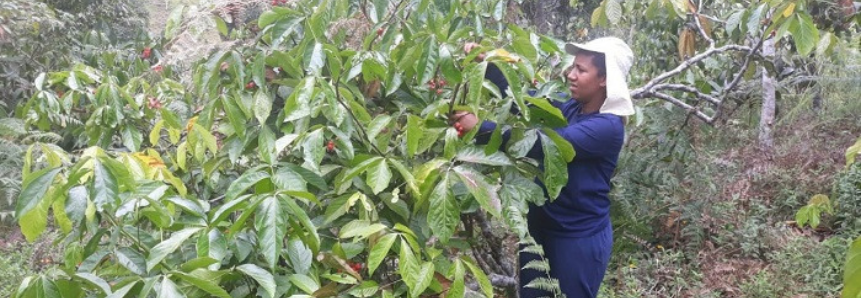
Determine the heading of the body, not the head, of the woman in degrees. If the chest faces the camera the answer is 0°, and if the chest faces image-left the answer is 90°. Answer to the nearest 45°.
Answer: approximately 90°

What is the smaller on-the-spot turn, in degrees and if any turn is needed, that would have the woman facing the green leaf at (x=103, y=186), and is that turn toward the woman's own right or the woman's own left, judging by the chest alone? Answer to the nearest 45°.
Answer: approximately 45° to the woman's own left

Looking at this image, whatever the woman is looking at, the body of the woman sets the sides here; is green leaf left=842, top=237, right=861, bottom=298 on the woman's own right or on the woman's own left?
on the woman's own left

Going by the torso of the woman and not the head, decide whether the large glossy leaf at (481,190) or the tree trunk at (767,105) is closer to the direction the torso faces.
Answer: the large glossy leaf

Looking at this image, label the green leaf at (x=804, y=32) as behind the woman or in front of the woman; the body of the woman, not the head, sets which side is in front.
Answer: behind

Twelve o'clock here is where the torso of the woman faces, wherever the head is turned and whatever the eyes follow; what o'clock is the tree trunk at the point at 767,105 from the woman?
The tree trunk is roughly at 4 o'clock from the woman.

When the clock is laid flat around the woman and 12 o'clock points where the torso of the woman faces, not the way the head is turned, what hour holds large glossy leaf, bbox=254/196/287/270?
The large glossy leaf is roughly at 10 o'clock from the woman.
